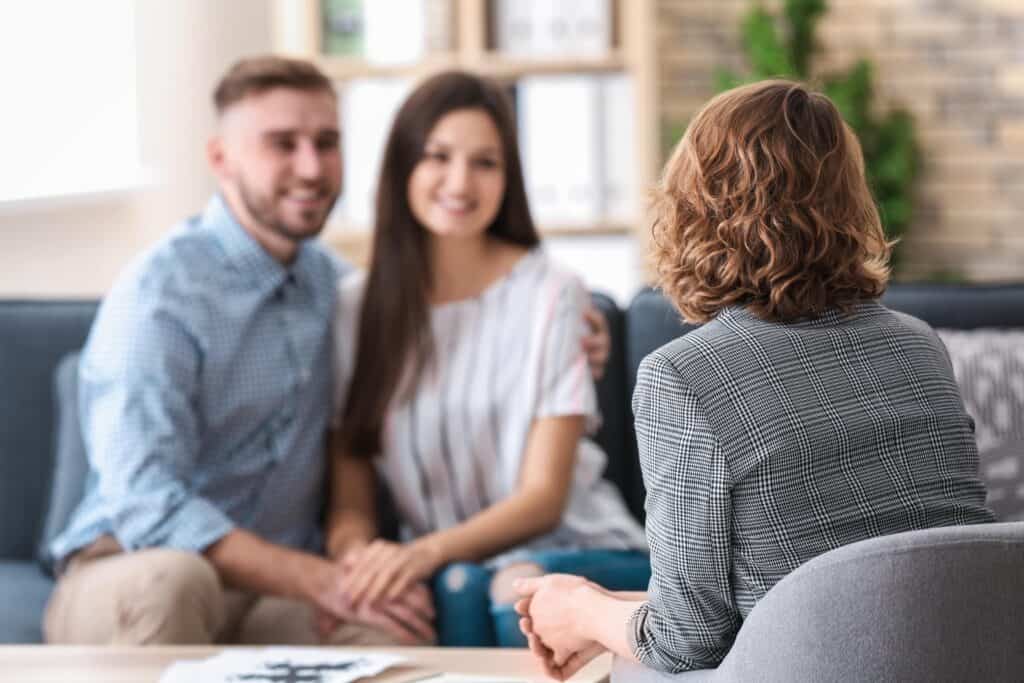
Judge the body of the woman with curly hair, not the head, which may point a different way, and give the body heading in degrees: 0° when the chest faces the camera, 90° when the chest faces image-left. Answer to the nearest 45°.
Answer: approximately 135°

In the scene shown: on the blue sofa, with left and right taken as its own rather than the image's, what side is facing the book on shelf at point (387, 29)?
back

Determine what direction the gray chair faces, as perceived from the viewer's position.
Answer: facing away from the viewer and to the left of the viewer

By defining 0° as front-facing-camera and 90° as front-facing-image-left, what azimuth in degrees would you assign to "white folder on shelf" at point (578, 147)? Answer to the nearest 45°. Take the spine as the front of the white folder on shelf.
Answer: approximately 0°

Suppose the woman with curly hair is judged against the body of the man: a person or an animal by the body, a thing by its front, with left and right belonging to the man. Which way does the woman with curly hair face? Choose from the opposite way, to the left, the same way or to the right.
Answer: the opposite way

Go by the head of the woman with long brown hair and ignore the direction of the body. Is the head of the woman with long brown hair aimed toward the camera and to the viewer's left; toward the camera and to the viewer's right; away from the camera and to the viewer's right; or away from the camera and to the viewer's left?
toward the camera and to the viewer's right

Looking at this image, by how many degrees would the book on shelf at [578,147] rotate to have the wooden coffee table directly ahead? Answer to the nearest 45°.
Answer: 0° — it already faces it

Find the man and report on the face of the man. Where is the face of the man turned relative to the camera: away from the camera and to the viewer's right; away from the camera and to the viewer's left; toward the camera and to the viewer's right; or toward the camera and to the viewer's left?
toward the camera and to the viewer's right

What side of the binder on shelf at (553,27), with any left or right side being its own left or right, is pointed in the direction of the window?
right

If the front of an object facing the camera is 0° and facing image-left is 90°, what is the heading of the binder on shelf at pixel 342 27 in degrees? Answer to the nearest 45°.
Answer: approximately 0°

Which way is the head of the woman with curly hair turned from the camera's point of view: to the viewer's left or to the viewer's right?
to the viewer's left
